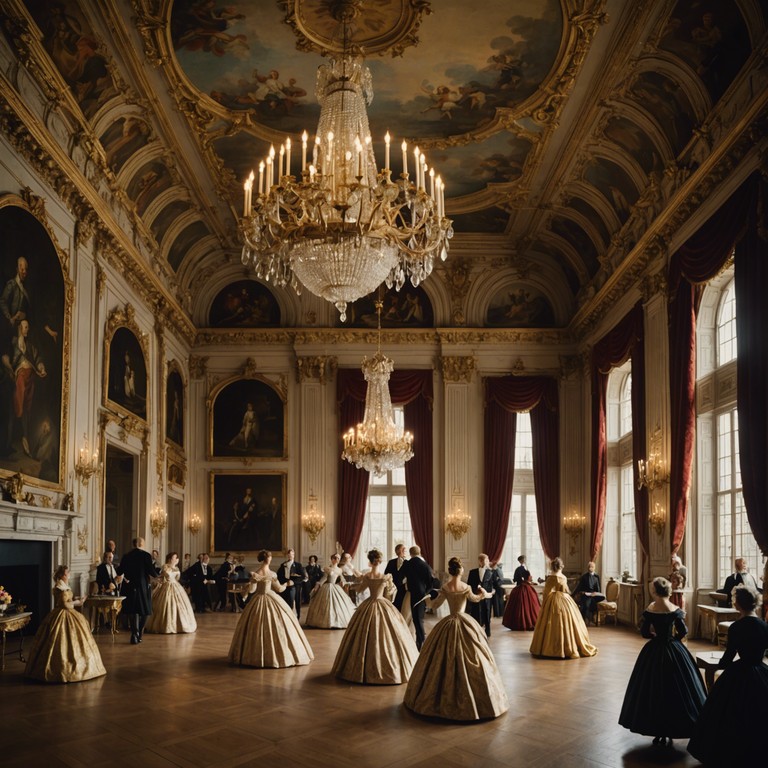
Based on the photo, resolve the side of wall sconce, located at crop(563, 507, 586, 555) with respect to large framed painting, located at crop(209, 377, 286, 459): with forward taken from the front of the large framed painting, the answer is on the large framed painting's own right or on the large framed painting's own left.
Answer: on the large framed painting's own left

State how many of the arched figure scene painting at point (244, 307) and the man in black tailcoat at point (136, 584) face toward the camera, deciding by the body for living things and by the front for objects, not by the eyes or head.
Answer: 1

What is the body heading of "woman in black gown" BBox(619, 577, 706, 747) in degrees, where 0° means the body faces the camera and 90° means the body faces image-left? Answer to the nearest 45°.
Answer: approximately 180°

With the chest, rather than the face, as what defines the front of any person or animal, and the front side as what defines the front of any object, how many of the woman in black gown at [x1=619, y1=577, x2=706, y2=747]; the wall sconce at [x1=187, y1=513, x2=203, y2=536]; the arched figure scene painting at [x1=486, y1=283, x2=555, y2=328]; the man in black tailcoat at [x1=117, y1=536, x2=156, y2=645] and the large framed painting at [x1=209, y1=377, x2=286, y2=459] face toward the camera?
3

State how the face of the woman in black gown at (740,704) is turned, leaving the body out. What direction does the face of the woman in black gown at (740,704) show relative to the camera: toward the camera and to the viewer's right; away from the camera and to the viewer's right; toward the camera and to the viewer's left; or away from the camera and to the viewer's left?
away from the camera and to the viewer's left

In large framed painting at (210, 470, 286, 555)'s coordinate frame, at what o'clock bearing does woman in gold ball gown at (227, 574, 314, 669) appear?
The woman in gold ball gown is roughly at 12 o'clock from the large framed painting.

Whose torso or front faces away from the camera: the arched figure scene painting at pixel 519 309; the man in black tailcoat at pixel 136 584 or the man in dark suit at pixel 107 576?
the man in black tailcoat

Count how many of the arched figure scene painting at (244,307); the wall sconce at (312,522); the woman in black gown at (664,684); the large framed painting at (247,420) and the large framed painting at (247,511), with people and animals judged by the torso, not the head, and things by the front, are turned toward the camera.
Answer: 4

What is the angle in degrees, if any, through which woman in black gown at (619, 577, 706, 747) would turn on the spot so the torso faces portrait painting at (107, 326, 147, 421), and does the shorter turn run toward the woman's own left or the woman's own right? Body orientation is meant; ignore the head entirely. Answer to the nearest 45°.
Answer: approximately 45° to the woman's own left

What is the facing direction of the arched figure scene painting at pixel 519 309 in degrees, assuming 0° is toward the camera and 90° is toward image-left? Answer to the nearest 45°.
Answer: approximately 0°

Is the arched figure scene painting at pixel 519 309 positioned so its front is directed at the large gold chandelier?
yes
